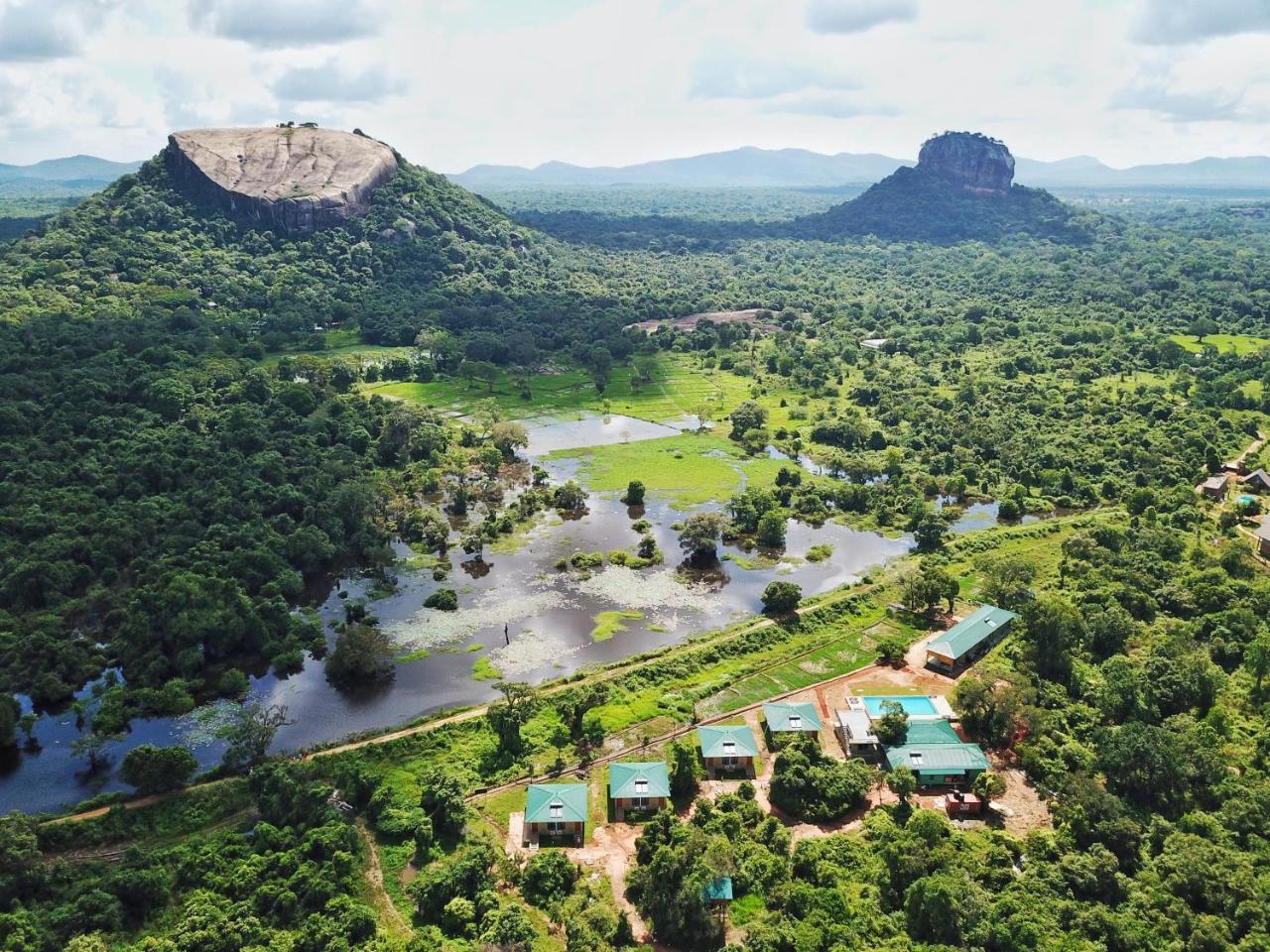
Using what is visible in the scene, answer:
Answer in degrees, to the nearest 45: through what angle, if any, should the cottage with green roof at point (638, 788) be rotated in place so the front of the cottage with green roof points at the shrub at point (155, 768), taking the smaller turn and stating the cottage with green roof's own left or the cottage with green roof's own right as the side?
approximately 90° to the cottage with green roof's own right

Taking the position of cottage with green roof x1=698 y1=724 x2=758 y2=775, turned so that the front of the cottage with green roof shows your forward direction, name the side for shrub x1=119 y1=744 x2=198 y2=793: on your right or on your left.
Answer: on your right

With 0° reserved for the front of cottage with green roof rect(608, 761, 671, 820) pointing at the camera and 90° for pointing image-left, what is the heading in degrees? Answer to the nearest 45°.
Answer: approximately 0°

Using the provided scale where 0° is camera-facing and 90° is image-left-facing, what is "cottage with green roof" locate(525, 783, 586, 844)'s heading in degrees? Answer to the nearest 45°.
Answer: approximately 0°

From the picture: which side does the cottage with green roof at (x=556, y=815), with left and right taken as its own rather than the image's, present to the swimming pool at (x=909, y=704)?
left

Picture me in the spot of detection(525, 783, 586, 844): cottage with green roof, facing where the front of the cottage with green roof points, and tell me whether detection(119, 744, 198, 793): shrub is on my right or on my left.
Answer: on my right

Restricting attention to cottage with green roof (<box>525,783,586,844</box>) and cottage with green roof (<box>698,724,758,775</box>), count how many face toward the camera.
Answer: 2

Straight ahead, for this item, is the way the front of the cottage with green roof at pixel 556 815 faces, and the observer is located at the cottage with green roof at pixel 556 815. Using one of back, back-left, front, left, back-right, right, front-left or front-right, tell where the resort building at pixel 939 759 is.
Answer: left

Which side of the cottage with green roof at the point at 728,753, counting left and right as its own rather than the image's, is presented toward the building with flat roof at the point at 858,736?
left

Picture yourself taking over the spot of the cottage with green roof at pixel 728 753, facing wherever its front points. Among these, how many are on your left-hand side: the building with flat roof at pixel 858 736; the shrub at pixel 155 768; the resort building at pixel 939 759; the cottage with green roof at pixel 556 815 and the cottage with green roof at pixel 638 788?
2

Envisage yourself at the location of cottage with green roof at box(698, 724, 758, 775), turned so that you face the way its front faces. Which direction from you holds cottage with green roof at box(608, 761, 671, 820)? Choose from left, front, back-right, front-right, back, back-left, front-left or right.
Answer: front-right
